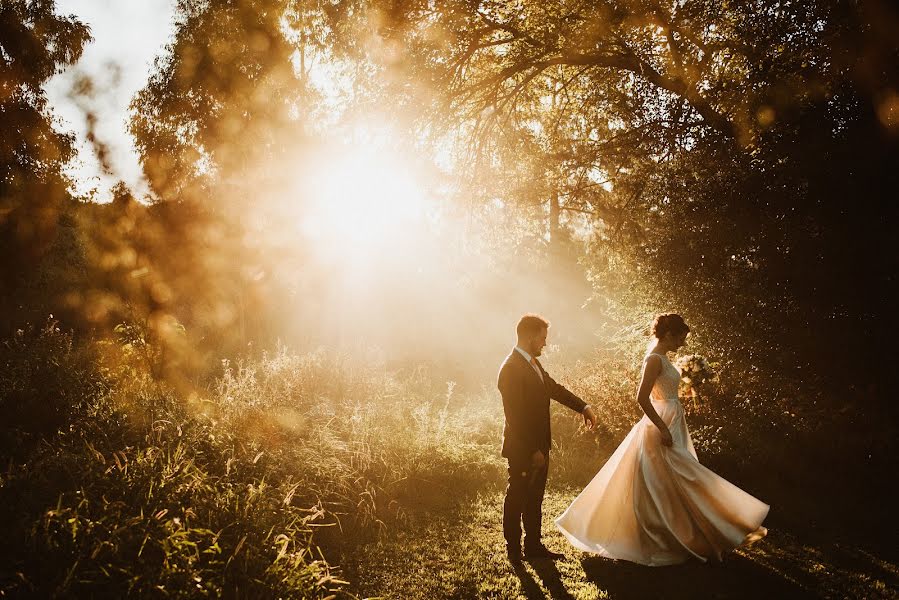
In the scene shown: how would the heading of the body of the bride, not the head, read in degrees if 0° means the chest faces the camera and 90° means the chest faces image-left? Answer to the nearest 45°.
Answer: approximately 270°

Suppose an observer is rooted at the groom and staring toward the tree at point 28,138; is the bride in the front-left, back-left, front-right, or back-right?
back-right

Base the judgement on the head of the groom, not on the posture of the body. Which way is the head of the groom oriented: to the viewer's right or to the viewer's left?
to the viewer's right
